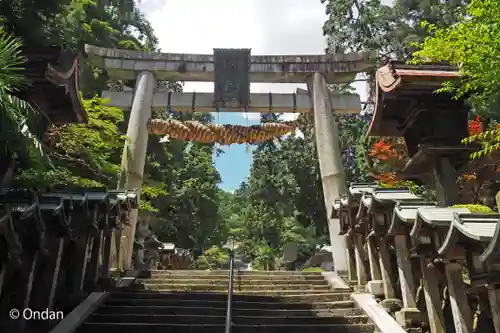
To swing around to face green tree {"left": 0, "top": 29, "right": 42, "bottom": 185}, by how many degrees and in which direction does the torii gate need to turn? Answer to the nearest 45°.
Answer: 0° — it already faces it

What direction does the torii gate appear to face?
toward the camera

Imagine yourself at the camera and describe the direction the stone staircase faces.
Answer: facing the viewer

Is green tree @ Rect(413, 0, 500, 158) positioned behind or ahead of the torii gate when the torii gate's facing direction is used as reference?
ahead

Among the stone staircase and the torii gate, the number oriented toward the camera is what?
2

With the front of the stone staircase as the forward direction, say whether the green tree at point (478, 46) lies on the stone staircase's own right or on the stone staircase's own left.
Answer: on the stone staircase's own left
